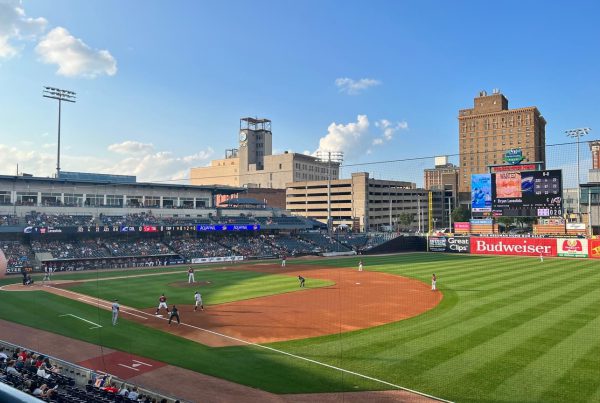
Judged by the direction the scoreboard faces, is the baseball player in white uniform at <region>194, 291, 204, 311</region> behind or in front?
in front

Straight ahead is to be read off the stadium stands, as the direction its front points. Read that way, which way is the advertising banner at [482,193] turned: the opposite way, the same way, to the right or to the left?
the opposite way

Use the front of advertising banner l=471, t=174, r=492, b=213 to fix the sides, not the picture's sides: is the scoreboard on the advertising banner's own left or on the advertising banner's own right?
on the advertising banner's own left

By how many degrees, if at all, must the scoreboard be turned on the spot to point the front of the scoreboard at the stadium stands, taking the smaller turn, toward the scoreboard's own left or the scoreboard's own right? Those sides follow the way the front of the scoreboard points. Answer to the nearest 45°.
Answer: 0° — it already faces it

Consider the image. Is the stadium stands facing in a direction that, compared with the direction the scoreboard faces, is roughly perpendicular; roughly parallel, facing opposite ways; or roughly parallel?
roughly parallel, facing opposite ways

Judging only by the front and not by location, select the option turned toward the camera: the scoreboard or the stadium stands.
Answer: the scoreboard

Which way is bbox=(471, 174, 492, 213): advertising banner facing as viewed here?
toward the camera

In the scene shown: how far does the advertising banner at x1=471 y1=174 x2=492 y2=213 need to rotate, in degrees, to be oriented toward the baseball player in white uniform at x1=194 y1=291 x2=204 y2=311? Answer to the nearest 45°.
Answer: approximately 45° to its right

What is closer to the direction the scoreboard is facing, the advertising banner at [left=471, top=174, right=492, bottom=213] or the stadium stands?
the stadium stands

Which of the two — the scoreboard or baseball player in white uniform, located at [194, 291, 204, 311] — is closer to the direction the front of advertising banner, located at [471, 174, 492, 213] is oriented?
the baseball player in white uniform

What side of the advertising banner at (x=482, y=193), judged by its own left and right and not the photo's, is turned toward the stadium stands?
front
